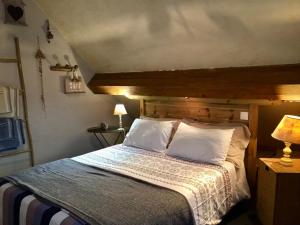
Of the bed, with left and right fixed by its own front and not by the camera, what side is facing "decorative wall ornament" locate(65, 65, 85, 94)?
right

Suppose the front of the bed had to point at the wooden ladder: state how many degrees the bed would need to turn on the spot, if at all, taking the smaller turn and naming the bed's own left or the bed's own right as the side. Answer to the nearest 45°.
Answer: approximately 90° to the bed's own right

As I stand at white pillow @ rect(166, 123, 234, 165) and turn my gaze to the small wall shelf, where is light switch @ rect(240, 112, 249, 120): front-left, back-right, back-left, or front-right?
back-right

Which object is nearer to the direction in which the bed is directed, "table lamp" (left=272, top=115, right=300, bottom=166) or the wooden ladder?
the wooden ladder

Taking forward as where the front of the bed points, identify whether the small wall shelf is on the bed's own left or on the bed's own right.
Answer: on the bed's own right

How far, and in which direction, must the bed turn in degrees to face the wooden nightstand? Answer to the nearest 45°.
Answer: approximately 135° to its left

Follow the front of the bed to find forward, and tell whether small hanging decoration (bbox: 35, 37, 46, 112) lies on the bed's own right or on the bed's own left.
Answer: on the bed's own right

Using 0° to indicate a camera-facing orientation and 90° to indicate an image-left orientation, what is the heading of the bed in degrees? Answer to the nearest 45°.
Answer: approximately 45°
